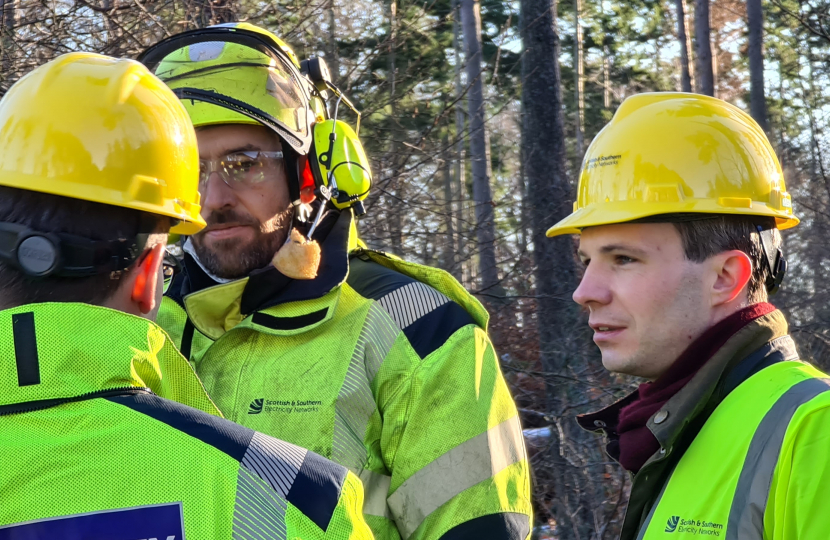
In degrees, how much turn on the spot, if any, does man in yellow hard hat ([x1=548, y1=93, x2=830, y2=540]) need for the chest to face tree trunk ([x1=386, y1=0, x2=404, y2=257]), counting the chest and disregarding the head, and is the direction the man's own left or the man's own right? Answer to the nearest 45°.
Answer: approximately 90° to the man's own right

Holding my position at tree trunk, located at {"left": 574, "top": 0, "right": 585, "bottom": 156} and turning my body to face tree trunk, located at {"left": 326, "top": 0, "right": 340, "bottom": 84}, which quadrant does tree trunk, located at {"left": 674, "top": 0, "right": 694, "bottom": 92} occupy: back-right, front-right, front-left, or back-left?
back-left

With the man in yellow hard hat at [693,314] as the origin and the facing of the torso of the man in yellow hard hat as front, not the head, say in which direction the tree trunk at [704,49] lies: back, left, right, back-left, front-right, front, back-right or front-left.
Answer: back-right

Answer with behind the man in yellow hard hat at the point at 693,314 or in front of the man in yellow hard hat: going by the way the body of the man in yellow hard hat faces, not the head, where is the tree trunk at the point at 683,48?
behind

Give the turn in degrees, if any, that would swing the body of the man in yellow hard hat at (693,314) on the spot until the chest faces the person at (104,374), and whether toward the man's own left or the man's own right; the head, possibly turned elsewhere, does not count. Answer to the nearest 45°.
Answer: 0° — they already face them

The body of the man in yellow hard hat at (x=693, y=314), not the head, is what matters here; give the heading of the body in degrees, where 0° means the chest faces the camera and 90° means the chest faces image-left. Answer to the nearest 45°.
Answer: approximately 45°

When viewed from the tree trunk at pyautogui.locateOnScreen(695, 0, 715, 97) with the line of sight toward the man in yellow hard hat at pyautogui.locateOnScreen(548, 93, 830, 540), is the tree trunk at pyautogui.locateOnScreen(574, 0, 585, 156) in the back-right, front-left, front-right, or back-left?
back-right

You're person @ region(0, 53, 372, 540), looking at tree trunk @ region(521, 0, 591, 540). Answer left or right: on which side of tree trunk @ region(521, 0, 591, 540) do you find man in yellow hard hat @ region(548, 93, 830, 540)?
right

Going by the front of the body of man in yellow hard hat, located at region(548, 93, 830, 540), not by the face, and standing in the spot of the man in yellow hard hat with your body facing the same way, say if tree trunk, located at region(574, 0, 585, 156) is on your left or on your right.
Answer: on your right

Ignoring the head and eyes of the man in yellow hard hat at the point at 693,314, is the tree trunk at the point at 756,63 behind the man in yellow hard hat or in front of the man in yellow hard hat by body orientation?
behind

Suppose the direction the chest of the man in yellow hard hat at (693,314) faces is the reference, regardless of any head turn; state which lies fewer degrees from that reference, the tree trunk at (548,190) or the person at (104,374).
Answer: the person
